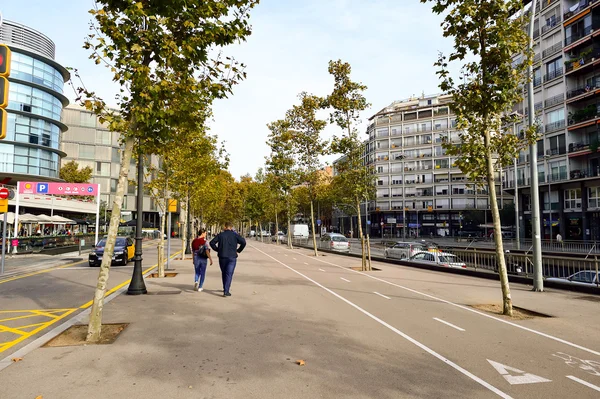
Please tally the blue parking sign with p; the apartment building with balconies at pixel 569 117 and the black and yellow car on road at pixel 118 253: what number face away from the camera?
0

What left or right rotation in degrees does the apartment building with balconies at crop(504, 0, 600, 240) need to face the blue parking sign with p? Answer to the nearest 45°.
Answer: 0° — it already faces it

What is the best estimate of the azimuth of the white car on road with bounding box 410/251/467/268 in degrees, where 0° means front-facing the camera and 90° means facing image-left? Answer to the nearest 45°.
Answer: approximately 135°

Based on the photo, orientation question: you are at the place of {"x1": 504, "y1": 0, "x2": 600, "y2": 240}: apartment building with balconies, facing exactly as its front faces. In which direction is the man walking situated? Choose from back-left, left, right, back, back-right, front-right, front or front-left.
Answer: front-left

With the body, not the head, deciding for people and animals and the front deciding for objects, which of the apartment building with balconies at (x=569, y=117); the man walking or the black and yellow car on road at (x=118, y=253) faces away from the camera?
the man walking

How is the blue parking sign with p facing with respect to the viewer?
toward the camera

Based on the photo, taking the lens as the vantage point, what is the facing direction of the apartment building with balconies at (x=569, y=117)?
facing the viewer and to the left of the viewer

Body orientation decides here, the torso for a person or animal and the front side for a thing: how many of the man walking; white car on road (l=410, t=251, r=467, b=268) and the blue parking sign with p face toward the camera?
1

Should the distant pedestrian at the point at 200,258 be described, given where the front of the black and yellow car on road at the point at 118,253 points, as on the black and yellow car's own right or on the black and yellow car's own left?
on the black and yellow car's own left

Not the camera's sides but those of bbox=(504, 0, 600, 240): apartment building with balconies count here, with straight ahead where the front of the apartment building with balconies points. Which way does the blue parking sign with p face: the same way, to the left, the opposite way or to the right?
to the left

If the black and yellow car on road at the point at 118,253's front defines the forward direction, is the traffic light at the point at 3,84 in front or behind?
in front

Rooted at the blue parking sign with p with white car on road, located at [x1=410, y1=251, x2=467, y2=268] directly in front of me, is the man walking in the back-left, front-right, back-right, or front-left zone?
front-right

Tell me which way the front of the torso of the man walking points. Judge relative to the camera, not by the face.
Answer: away from the camera

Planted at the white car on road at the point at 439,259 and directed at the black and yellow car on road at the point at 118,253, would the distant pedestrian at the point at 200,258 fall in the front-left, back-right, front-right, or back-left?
front-left
